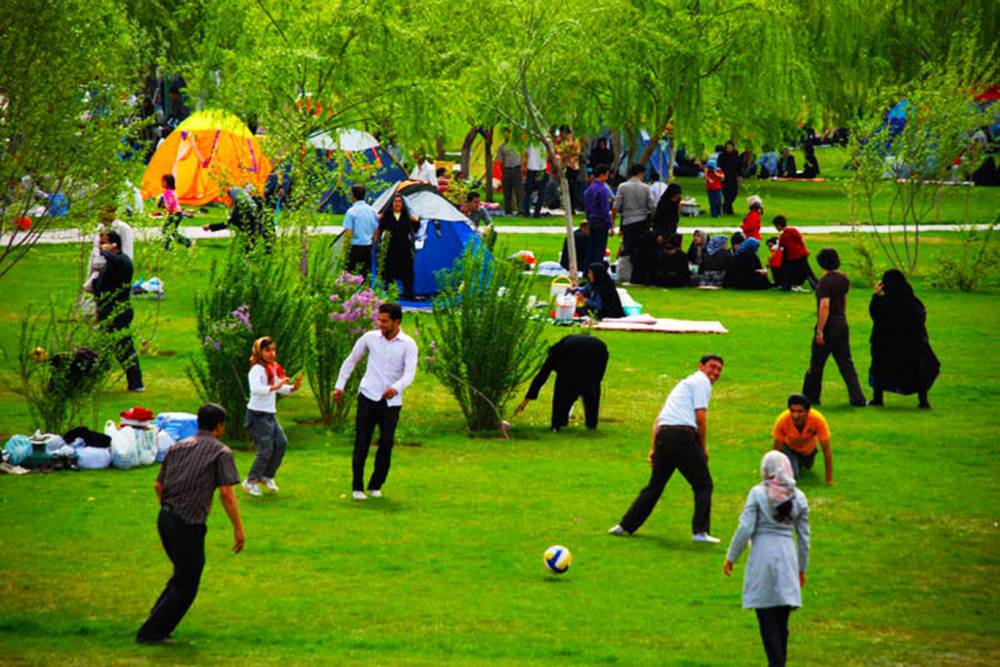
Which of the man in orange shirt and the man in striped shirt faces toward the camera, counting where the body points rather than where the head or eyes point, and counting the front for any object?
the man in orange shirt

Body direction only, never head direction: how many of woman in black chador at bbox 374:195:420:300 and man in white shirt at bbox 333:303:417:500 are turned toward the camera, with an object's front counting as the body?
2

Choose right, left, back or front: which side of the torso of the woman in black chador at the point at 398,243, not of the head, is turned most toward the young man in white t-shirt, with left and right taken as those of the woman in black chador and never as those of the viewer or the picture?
front

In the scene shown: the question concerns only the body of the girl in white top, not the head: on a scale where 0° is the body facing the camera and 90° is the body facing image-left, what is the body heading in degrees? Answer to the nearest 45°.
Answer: approximately 315°

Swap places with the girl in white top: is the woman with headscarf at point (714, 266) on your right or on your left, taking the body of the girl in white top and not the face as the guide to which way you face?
on your left

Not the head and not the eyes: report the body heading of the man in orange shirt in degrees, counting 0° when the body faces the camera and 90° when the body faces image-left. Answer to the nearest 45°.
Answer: approximately 0°

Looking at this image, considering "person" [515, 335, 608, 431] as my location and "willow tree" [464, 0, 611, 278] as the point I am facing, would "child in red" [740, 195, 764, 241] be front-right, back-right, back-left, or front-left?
front-right

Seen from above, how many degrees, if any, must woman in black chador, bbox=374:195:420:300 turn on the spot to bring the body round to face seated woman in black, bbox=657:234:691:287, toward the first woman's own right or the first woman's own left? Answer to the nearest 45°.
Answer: approximately 135° to the first woman's own left

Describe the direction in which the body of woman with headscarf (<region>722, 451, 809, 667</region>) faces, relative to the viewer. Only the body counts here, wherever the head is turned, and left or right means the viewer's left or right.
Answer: facing away from the viewer

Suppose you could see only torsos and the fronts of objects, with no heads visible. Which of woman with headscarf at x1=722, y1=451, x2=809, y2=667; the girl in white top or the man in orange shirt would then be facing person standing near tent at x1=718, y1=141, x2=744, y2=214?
the woman with headscarf

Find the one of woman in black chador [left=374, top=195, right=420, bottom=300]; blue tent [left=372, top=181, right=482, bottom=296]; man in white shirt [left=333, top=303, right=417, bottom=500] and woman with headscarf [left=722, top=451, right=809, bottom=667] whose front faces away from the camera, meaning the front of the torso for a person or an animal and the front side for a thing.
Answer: the woman with headscarf

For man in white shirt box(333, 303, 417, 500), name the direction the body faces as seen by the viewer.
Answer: toward the camera

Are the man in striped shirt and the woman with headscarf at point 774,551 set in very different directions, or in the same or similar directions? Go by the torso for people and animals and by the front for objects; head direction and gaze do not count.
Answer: same or similar directions

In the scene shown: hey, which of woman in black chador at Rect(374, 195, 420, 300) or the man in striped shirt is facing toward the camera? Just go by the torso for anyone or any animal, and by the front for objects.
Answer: the woman in black chador

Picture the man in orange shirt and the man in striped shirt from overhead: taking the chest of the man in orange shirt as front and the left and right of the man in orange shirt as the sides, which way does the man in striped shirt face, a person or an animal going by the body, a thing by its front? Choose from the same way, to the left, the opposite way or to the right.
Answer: the opposite way

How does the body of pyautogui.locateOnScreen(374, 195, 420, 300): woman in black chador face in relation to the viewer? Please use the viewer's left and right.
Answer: facing the viewer

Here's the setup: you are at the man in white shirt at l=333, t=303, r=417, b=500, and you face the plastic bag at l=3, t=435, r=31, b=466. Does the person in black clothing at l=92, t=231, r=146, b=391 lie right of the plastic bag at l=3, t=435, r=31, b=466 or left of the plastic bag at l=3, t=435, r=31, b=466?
right

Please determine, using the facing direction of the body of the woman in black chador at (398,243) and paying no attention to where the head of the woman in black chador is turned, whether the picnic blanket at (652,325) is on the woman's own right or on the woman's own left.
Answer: on the woman's own left

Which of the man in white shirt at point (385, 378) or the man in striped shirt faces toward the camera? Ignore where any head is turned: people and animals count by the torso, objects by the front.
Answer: the man in white shirt
